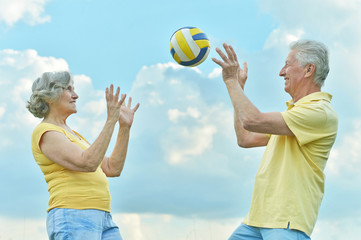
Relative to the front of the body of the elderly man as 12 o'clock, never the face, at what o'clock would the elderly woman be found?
The elderly woman is roughly at 12 o'clock from the elderly man.

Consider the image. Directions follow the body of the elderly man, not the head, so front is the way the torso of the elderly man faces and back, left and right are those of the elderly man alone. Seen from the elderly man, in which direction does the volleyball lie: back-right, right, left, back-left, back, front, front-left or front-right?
front-right

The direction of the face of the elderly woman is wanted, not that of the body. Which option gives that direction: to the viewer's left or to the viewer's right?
to the viewer's right

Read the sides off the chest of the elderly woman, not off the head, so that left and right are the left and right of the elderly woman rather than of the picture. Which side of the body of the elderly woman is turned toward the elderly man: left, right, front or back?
front

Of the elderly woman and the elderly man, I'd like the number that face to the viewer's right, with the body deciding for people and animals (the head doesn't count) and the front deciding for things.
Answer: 1

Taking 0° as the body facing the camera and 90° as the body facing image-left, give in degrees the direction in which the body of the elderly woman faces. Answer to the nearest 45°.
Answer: approximately 270°

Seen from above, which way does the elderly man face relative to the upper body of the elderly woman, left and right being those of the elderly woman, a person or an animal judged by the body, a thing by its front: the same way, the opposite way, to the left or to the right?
the opposite way

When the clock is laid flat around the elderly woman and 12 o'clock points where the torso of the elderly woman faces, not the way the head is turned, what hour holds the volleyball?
The volleyball is roughly at 11 o'clock from the elderly woman.

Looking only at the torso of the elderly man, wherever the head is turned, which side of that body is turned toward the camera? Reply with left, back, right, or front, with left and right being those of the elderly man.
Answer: left
